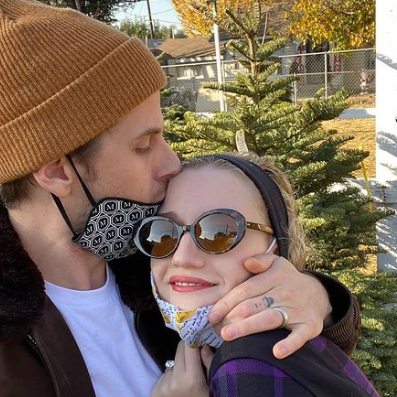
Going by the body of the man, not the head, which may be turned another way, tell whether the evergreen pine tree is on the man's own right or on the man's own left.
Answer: on the man's own left

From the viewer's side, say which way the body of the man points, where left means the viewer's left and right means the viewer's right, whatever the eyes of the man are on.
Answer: facing the viewer and to the right of the viewer

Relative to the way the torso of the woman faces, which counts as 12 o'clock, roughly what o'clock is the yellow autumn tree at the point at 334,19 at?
The yellow autumn tree is roughly at 5 o'clock from the woman.

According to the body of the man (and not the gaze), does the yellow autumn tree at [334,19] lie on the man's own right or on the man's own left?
on the man's own left

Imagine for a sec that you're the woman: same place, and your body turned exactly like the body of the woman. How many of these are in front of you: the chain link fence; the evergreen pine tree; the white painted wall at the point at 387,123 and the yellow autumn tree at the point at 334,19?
0

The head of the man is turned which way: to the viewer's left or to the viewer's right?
to the viewer's right

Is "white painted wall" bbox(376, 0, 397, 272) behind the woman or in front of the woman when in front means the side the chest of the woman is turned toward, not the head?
behind

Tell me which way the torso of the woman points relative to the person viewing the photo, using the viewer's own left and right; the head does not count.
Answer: facing the viewer and to the left of the viewer

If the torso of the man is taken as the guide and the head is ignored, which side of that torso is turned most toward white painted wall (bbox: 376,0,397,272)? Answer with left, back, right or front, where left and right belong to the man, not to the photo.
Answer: left

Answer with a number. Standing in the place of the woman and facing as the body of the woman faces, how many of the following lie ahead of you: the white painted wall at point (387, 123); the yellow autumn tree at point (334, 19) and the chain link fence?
0

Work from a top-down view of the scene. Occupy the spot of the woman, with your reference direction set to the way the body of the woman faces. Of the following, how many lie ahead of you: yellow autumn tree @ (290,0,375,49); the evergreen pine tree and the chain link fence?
0
